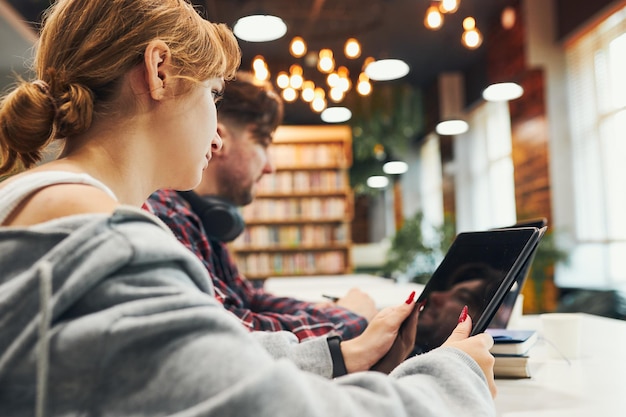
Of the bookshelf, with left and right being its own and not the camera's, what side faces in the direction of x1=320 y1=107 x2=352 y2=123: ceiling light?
front

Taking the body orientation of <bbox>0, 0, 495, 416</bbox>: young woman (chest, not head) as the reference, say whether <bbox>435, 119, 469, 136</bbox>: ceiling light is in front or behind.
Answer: in front

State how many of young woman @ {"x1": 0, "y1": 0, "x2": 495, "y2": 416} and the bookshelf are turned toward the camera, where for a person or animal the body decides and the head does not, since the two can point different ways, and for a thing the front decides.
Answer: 1

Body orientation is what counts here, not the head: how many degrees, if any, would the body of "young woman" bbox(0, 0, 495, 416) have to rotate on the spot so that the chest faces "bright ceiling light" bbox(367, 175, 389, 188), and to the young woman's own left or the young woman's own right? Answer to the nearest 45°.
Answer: approximately 45° to the young woman's own left

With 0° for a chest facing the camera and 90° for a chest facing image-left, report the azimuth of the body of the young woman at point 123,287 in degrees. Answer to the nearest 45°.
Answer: approximately 225°

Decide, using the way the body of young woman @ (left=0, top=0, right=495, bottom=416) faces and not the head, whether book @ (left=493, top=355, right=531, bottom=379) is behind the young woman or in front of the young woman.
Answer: in front

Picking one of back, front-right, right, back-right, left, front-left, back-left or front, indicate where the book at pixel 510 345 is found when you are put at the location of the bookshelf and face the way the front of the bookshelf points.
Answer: front

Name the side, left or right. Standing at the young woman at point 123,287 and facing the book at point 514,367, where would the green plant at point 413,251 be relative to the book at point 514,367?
left

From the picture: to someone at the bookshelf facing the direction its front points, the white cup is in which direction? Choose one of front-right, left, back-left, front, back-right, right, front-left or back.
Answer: front

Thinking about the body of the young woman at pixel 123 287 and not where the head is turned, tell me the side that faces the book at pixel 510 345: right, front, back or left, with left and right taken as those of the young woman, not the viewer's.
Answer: front

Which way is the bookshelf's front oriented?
toward the camera

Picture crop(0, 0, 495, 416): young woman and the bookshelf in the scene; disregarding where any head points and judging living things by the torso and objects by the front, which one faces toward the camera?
the bookshelf

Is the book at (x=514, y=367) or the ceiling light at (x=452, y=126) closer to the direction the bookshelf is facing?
the book
